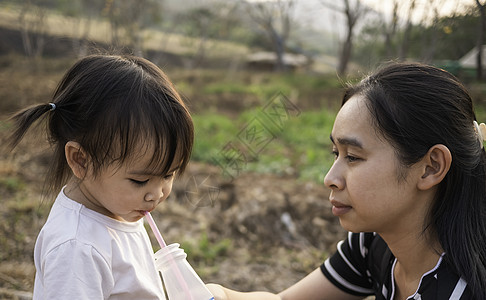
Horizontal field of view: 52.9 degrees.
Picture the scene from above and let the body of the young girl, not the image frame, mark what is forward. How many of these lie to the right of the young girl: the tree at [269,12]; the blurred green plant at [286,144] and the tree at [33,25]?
0

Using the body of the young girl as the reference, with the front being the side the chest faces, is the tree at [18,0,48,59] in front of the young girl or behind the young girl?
behind

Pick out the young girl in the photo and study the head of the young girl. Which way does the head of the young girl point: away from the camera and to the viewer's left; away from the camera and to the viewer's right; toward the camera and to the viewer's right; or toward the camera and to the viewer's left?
toward the camera and to the viewer's right

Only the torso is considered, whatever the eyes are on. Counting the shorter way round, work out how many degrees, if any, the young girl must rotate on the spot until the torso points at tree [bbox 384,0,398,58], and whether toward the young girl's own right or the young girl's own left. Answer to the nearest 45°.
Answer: approximately 90° to the young girl's own left

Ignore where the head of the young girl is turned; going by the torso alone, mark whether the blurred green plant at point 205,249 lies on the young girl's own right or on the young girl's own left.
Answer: on the young girl's own left

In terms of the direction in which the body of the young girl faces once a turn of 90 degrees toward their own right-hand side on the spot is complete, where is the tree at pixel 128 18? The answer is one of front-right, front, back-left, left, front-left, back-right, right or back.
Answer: back-right

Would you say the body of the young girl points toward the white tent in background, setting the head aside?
no

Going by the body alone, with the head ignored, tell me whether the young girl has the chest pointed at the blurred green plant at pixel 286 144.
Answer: no

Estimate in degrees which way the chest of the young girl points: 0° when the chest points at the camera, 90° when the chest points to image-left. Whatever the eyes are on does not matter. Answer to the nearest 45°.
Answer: approximately 315°

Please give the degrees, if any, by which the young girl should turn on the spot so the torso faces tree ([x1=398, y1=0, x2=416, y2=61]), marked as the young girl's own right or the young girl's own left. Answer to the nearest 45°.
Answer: approximately 90° to the young girl's own left

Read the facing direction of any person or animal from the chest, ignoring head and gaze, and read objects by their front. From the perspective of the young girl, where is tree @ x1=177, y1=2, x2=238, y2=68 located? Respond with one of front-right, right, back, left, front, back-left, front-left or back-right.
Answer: back-left
